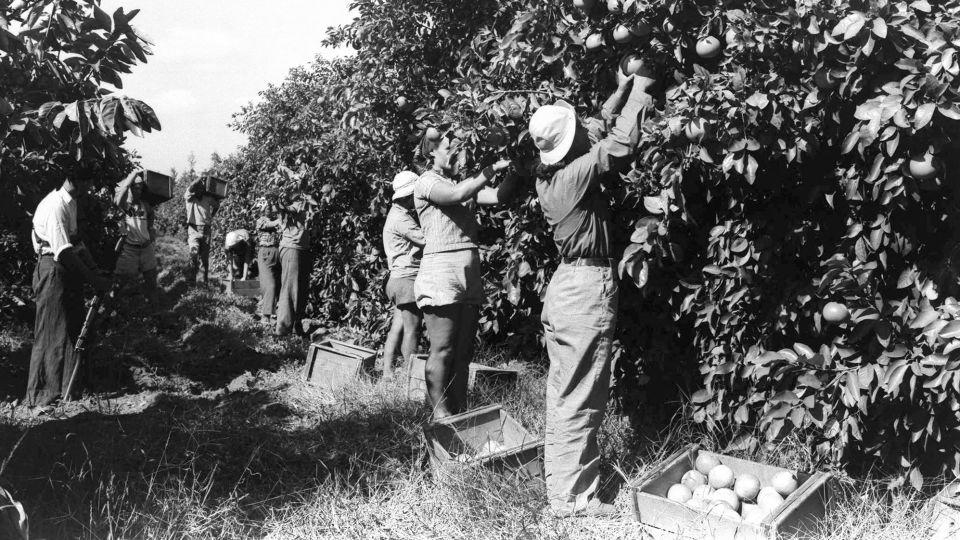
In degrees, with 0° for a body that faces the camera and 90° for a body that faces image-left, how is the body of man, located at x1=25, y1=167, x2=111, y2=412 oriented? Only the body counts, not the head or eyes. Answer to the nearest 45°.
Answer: approximately 270°

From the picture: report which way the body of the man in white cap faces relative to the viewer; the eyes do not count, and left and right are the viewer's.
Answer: facing away from the viewer and to the right of the viewer

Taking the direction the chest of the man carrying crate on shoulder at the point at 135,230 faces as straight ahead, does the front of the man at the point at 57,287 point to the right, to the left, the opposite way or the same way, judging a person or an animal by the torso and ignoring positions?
to the left

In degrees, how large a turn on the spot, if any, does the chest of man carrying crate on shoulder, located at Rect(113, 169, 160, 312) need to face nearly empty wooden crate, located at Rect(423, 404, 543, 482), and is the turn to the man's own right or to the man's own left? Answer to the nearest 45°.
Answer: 0° — they already face it

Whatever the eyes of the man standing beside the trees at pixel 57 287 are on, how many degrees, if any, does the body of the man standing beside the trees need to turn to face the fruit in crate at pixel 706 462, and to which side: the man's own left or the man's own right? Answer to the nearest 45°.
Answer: approximately 45° to the man's own right

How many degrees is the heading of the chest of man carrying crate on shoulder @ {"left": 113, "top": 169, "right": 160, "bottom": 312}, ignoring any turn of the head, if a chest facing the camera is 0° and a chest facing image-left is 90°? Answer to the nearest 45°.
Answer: approximately 0°

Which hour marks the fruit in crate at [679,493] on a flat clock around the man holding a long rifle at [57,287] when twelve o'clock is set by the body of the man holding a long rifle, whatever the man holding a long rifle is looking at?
The fruit in crate is roughly at 2 o'clock from the man holding a long rifle.

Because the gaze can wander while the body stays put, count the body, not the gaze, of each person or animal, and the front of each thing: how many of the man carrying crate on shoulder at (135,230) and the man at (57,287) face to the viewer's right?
1
